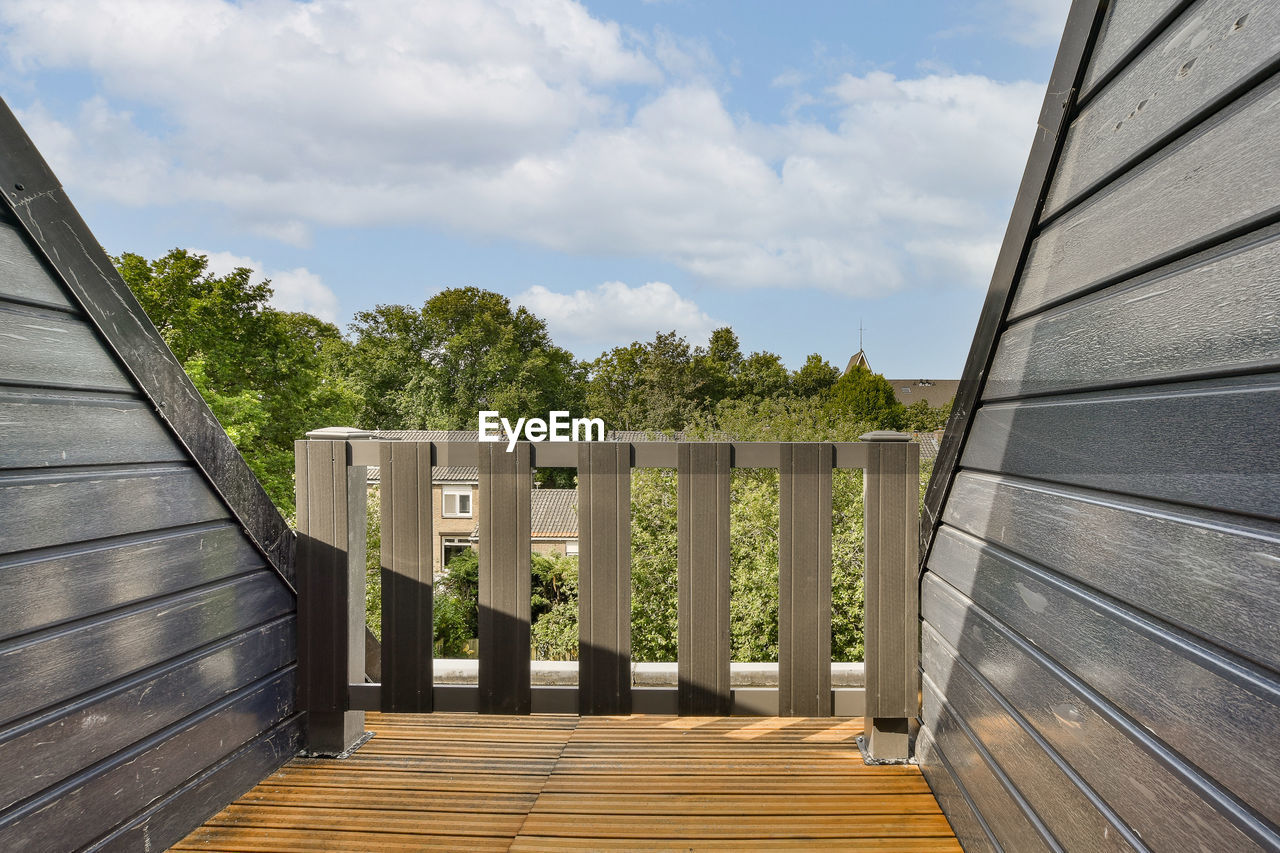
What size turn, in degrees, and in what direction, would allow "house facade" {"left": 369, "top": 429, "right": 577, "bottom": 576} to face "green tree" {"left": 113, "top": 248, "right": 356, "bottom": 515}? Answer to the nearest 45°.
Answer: approximately 45° to its right

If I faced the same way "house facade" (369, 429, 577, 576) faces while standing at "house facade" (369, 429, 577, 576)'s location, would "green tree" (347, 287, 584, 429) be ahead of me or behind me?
behind

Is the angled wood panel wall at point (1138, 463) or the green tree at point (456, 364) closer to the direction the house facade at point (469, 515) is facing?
the angled wood panel wall

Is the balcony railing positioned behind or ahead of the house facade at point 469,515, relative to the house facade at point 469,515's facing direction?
ahead

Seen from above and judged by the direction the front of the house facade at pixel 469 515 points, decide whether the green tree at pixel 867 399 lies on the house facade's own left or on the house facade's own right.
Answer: on the house facade's own left

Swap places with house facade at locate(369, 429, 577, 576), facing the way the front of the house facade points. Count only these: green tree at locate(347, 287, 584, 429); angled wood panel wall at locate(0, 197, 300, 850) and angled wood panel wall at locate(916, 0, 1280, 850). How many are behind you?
1

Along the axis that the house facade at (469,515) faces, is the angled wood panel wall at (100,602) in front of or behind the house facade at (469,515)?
in front

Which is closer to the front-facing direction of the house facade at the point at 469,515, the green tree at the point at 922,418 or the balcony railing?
the balcony railing

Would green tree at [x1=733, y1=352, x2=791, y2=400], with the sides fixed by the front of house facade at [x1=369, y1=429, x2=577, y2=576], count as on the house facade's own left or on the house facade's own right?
on the house facade's own left

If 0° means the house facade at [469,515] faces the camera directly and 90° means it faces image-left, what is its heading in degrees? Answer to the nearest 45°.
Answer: approximately 0°

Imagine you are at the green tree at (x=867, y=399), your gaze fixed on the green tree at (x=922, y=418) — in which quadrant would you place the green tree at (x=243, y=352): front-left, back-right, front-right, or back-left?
back-left
